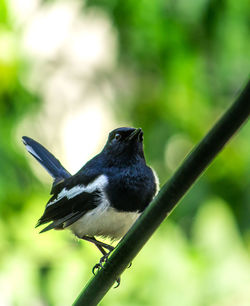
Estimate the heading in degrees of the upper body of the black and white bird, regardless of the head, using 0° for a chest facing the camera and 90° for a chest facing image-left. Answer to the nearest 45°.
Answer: approximately 315°
